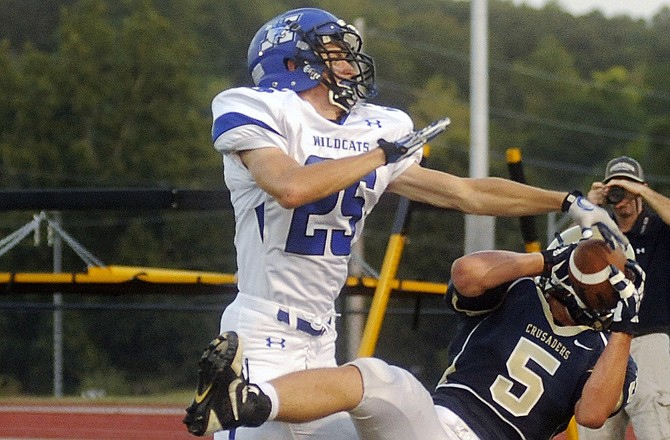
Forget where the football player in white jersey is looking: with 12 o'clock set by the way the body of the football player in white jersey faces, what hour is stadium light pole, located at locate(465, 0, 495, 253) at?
The stadium light pole is roughly at 8 o'clock from the football player in white jersey.

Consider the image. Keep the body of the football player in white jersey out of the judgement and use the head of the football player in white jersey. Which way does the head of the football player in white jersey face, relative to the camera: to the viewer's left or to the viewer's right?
to the viewer's right

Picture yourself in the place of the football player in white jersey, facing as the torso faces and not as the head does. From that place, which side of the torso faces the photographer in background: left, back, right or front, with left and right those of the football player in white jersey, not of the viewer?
left

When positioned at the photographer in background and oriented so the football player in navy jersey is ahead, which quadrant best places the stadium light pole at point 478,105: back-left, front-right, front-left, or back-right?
back-right

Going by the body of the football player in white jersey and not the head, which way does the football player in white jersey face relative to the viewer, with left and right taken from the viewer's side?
facing the viewer and to the right of the viewer
